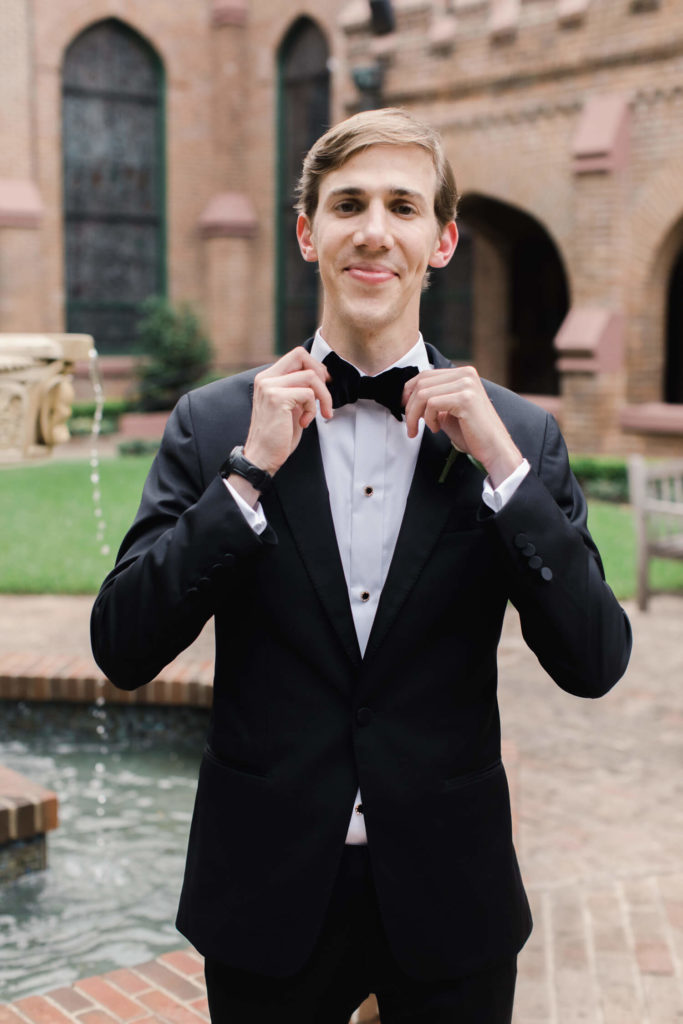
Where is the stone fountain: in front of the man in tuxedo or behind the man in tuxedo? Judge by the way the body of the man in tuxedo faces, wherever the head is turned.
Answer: behind

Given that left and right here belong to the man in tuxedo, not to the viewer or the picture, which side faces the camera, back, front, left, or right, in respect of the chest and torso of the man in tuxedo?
front

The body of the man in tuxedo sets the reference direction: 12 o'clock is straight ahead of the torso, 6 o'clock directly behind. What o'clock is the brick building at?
The brick building is roughly at 6 o'clock from the man in tuxedo.

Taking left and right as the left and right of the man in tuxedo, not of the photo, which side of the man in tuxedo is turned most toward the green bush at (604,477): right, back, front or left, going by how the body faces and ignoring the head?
back

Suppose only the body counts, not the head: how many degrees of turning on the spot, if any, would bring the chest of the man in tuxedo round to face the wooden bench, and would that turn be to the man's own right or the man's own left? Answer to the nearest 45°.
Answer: approximately 180°

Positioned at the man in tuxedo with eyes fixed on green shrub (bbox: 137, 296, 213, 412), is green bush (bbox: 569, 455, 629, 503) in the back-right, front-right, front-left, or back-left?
front-right

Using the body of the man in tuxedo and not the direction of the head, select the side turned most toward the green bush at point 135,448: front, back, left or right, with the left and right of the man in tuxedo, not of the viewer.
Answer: back

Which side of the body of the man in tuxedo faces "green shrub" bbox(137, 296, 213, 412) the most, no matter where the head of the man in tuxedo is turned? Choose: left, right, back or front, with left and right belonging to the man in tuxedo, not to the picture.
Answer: back

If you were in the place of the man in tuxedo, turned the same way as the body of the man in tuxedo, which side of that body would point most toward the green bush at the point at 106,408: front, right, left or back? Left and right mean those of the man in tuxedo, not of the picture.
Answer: back
